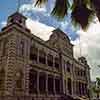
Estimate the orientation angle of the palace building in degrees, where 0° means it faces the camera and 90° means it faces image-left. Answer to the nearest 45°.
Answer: approximately 315°

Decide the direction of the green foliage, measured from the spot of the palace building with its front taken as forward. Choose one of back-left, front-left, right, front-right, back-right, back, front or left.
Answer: front-right
